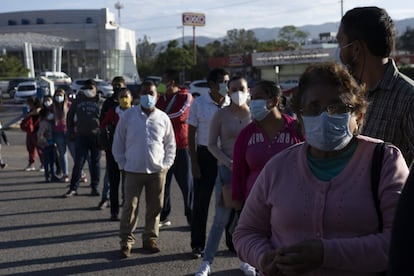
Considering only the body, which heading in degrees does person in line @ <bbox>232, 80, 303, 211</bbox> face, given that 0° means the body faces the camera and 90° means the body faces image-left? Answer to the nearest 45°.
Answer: approximately 0°

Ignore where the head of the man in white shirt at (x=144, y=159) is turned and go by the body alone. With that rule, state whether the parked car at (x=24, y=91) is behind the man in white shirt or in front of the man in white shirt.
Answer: behind

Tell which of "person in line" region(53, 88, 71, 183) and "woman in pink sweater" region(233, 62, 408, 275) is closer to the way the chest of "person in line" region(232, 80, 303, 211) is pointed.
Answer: the woman in pink sweater

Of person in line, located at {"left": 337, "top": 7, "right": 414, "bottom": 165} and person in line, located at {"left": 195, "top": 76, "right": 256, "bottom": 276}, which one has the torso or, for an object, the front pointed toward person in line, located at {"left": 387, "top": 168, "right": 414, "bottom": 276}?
person in line, located at {"left": 195, "top": 76, "right": 256, "bottom": 276}

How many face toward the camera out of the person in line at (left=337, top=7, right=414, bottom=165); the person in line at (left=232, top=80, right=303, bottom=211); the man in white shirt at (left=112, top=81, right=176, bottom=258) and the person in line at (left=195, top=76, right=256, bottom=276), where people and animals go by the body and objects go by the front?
3

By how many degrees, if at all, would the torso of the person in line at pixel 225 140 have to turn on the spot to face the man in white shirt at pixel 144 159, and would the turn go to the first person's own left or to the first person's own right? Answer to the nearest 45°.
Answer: approximately 135° to the first person's own right

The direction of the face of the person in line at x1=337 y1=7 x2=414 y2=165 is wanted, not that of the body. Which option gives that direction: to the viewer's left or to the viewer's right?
to the viewer's left

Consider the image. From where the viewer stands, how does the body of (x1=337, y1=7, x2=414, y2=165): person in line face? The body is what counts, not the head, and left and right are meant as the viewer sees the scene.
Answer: facing away from the viewer and to the left of the viewer
